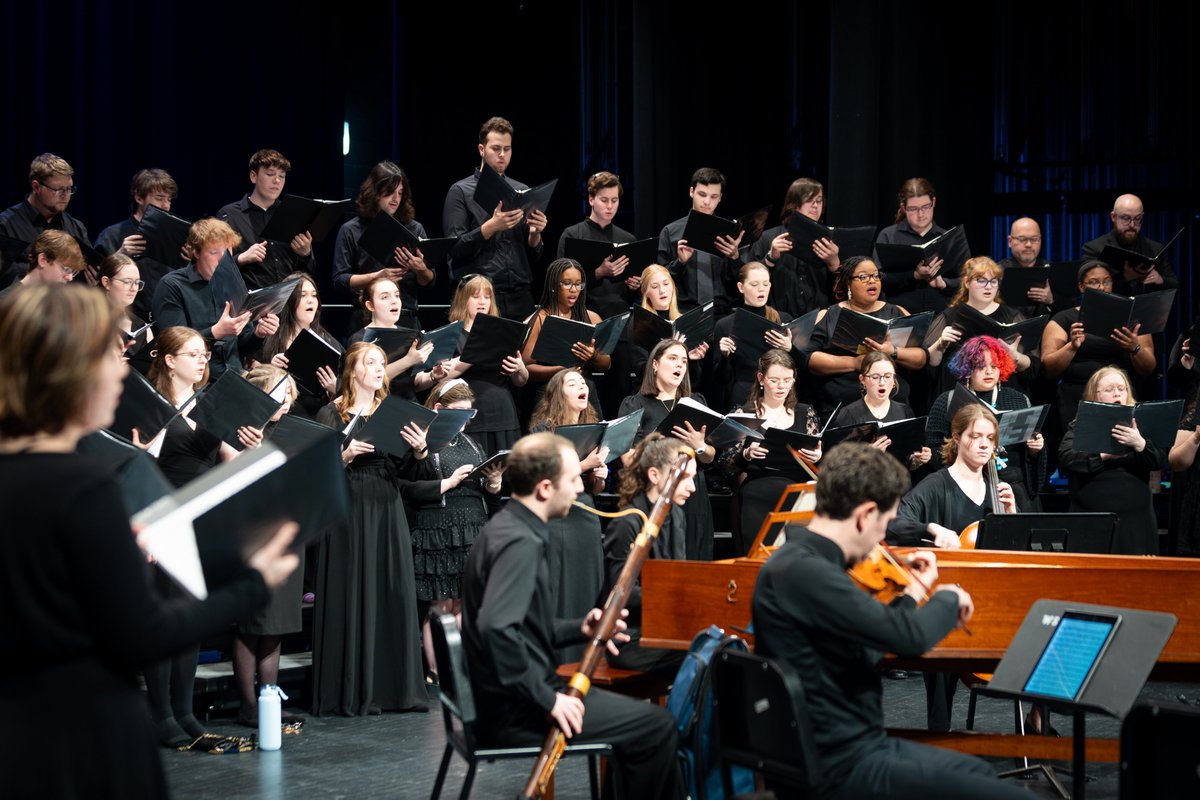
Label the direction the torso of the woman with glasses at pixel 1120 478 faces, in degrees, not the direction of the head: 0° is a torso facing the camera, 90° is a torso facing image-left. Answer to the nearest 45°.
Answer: approximately 0°

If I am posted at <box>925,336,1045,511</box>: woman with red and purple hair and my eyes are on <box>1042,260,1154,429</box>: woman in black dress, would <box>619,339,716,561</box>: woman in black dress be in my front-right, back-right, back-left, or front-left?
back-left

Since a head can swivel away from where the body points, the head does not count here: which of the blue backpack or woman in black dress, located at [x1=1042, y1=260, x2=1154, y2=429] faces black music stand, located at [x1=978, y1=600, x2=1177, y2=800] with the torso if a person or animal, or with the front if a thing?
the woman in black dress

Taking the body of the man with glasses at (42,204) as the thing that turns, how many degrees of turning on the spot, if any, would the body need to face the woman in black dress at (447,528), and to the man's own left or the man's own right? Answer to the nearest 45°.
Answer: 0° — they already face them

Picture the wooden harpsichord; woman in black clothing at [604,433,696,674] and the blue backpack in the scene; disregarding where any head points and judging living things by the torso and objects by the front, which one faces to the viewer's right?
the woman in black clothing

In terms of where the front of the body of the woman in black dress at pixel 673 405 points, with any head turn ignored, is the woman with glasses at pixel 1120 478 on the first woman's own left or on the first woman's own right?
on the first woman's own left

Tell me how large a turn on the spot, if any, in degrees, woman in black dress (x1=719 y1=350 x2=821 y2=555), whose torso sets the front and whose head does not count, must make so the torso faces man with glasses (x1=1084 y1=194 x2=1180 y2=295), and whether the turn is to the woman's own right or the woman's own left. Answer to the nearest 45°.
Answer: approximately 90° to the woman's own left
